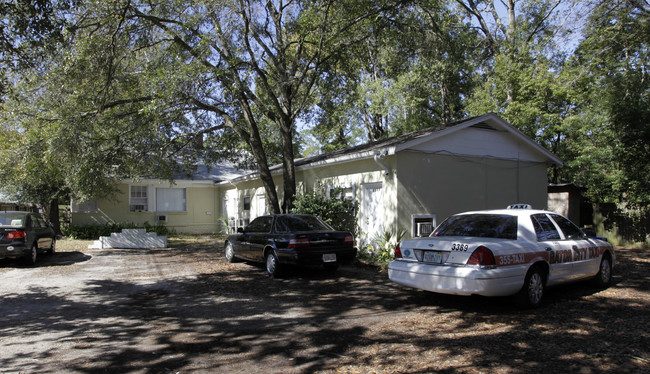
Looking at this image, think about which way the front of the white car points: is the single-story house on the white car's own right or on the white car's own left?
on the white car's own left

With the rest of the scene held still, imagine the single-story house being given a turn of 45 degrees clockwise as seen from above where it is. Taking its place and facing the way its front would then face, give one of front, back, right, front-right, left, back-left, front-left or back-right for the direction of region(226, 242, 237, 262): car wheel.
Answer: front

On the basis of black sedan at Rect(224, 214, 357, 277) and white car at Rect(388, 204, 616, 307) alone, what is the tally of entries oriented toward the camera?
0

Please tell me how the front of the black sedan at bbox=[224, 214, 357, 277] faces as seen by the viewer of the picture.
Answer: facing away from the viewer and to the left of the viewer

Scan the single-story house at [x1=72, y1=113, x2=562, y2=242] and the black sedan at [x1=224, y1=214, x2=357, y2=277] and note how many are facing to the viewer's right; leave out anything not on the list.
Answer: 0

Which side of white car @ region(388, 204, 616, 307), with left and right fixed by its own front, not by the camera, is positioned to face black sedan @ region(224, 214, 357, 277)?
left

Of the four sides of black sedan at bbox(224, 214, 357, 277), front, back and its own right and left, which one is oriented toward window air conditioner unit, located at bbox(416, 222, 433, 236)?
right

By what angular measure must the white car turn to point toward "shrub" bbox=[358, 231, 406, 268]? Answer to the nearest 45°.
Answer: approximately 90° to its left

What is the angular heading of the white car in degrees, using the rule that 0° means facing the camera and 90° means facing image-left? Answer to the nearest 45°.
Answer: approximately 225°

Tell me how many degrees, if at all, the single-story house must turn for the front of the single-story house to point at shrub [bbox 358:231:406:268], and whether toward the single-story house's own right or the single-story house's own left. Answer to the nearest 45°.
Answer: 0° — it already faces it

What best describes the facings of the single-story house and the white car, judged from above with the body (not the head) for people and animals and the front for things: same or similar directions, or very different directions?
very different directions

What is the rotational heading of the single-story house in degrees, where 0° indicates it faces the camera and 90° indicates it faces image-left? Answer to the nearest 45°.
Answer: approximately 45°
